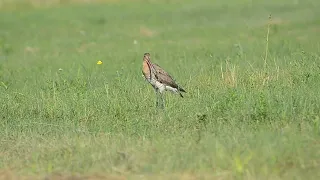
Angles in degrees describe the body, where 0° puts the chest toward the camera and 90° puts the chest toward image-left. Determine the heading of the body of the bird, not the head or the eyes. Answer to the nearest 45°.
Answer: approximately 90°
